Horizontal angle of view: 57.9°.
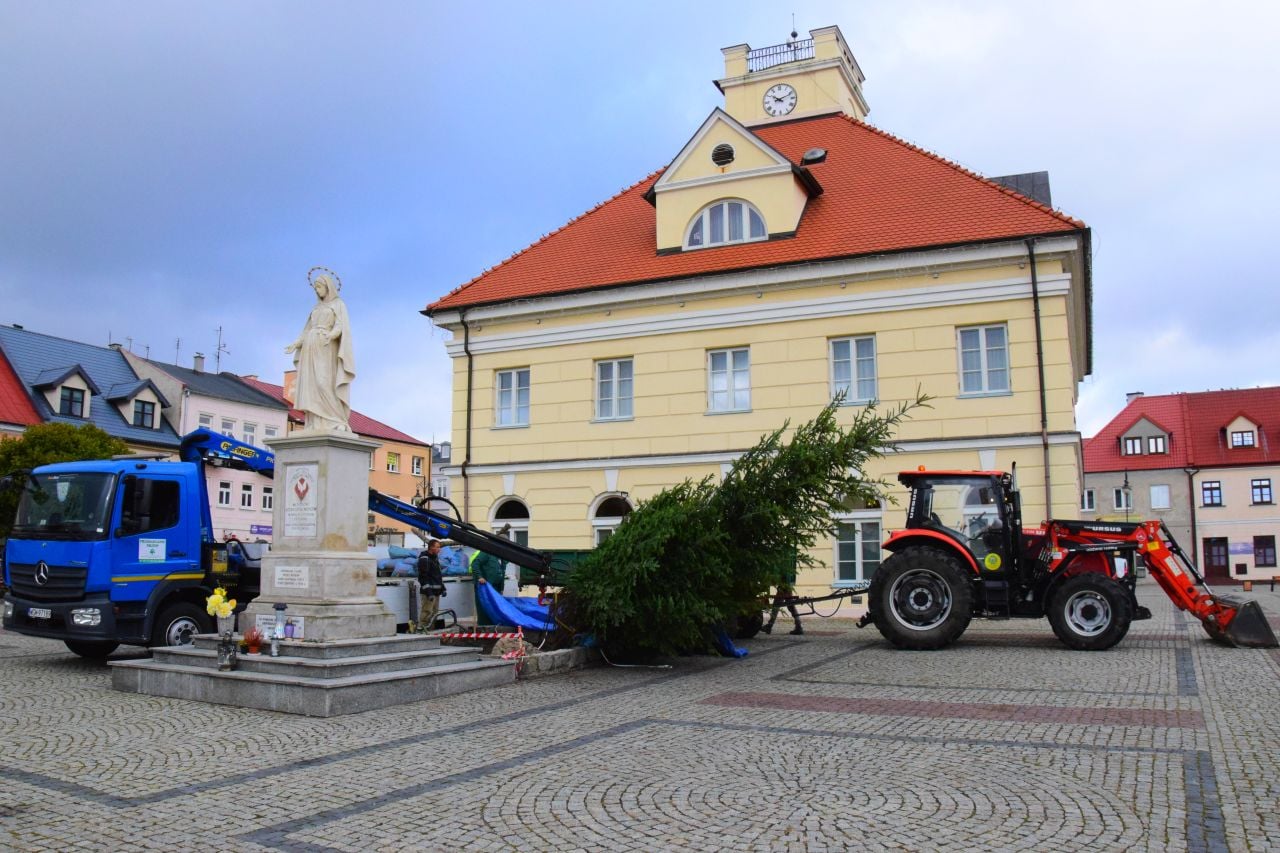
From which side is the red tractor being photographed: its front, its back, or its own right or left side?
right

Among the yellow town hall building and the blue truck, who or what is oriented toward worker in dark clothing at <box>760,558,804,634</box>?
the yellow town hall building

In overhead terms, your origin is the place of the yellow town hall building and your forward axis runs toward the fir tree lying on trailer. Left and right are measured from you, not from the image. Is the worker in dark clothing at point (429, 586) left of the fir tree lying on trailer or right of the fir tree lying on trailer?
right

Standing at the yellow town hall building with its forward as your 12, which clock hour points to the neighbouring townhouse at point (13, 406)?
The neighbouring townhouse is roughly at 4 o'clock from the yellow town hall building.

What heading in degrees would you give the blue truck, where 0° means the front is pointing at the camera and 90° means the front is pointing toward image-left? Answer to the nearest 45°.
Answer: approximately 45°

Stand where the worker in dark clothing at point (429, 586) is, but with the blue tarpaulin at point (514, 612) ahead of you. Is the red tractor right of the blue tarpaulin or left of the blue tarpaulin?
left

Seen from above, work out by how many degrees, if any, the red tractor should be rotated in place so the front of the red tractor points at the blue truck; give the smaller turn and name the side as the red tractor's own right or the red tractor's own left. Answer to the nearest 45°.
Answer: approximately 135° to the red tractor's own right

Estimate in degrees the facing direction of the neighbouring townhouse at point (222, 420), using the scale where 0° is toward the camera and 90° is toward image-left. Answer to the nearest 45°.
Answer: approximately 315°

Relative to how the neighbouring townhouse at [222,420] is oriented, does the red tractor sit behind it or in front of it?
in front

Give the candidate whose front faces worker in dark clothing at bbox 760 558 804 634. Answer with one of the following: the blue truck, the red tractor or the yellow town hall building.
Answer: the yellow town hall building

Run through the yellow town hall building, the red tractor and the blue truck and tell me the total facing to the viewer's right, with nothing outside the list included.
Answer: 1

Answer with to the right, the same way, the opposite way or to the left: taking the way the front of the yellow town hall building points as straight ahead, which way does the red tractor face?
to the left

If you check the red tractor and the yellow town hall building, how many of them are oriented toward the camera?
1
